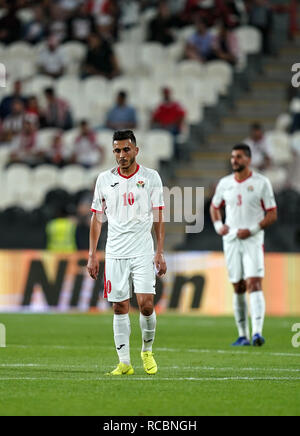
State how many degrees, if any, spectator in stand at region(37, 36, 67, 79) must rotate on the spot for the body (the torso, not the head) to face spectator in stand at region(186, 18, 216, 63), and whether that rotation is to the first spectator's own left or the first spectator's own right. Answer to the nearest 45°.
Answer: approximately 45° to the first spectator's own left

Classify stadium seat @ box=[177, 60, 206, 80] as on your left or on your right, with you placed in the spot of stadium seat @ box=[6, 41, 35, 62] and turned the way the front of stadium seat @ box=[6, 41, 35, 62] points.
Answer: on your left

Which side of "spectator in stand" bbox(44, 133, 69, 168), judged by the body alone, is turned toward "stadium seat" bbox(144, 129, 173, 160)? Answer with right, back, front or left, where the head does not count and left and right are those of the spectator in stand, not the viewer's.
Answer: left
